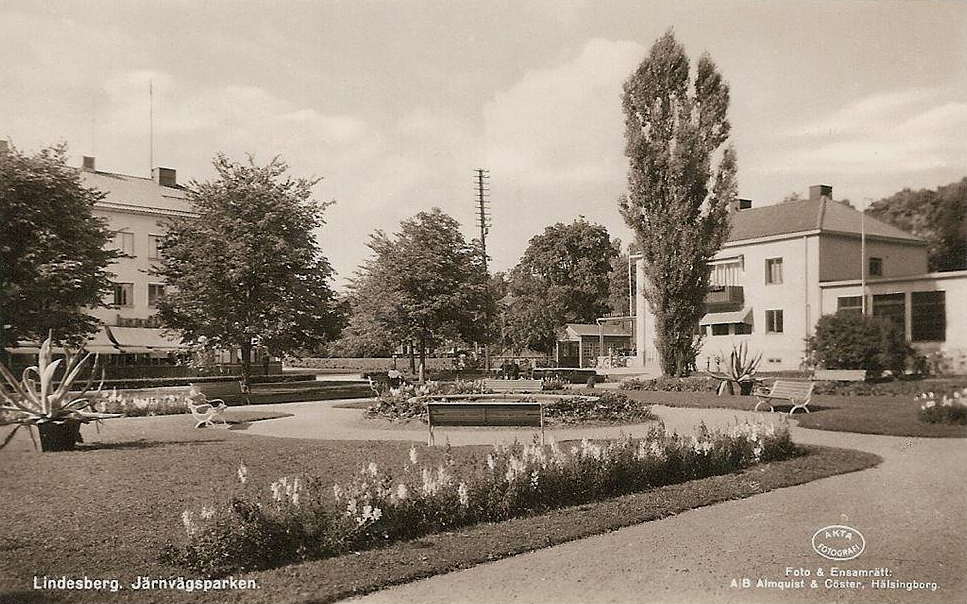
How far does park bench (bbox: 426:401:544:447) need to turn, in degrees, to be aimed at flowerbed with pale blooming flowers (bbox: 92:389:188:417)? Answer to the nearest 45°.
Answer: approximately 45° to its left

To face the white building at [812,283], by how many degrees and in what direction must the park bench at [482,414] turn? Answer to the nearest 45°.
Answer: approximately 90° to its right

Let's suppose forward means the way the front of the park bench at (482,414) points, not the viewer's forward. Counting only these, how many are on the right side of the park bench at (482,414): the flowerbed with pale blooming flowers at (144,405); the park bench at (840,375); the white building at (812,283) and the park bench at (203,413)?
2

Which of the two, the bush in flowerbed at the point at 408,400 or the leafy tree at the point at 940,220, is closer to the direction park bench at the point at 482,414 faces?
the bush in flowerbed

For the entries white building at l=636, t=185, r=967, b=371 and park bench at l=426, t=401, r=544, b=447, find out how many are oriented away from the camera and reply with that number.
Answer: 1

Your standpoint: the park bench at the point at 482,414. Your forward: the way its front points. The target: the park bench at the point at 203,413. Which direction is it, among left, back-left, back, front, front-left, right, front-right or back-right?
front-left

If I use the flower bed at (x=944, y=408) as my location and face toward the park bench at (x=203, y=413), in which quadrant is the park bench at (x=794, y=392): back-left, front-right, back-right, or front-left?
front-right

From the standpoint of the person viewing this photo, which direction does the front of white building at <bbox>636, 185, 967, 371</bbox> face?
facing the viewer and to the left of the viewer

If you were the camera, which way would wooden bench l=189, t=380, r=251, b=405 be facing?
facing the viewer and to the right of the viewer

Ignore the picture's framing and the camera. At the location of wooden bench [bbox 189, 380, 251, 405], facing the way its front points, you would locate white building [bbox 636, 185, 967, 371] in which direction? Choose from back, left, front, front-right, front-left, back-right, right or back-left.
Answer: left

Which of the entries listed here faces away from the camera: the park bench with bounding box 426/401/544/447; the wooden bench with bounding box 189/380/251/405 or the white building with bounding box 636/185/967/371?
the park bench
